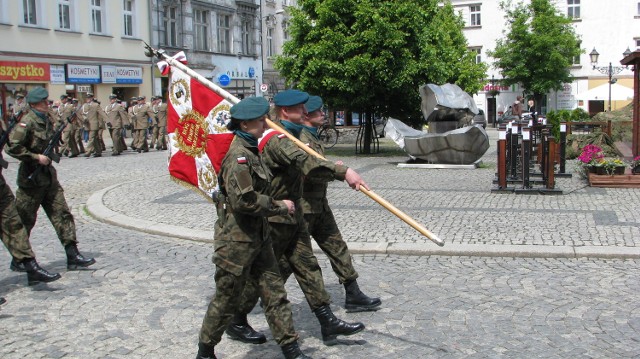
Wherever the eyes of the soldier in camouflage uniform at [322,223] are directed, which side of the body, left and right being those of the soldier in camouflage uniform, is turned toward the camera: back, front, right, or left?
right

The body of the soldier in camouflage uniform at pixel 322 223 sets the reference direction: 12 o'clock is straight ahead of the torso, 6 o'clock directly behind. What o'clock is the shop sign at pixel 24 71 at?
The shop sign is roughly at 8 o'clock from the soldier in camouflage uniform.

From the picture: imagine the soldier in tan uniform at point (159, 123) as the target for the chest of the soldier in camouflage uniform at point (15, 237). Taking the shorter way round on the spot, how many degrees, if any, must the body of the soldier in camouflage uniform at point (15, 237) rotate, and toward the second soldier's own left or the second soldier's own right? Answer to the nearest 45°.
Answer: approximately 90° to the second soldier's own left

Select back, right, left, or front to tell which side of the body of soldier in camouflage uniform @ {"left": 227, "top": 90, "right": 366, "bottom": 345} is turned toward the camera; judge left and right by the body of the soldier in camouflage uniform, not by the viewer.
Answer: right

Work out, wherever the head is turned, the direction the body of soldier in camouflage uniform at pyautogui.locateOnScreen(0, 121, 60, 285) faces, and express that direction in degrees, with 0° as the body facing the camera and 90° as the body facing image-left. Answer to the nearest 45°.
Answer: approximately 270°

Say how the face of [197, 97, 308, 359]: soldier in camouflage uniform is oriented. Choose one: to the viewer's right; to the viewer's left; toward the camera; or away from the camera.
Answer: to the viewer's right

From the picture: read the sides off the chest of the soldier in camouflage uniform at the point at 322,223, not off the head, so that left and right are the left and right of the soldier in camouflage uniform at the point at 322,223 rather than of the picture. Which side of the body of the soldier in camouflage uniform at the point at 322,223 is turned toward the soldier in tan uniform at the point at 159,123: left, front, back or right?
left

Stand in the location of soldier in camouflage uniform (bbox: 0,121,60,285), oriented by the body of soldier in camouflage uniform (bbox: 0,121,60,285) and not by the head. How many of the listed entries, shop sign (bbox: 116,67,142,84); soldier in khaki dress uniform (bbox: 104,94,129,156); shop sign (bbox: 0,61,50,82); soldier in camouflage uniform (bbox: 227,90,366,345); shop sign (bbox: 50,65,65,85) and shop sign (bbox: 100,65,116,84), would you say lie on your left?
5

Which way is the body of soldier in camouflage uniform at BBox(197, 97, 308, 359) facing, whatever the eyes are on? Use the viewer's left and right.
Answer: facing to the right of the viewer

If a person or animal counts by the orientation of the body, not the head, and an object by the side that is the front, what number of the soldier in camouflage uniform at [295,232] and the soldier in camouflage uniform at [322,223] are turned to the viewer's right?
2
